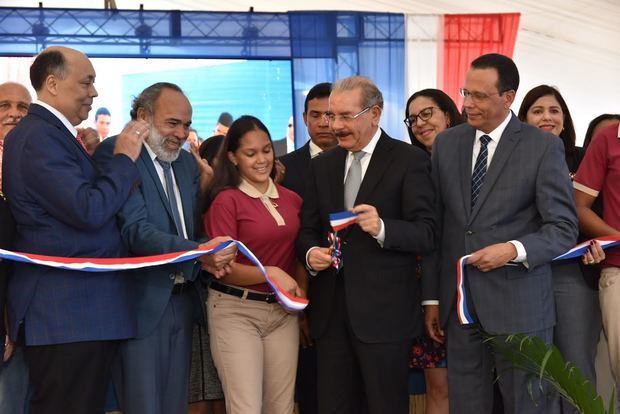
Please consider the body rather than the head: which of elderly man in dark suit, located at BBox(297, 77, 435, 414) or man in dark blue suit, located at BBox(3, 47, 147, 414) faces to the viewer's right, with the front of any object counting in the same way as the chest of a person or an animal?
the man in dark blue suit

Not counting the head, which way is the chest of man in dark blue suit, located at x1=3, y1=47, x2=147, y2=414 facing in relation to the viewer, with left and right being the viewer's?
facing to the right of the viewer

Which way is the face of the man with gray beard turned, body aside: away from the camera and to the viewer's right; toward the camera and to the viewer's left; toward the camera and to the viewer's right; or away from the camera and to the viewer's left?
toward the camera and to the viewer's right

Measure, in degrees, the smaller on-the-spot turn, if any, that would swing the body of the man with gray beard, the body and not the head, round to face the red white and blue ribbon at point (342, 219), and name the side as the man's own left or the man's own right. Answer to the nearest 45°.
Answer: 0° — they already face it

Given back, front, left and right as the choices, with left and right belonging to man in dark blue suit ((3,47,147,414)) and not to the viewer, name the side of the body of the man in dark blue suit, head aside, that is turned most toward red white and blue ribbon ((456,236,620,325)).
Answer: front

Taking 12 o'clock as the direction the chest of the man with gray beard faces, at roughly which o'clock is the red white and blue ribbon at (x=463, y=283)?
The red white and blue ribbon is roughly at 11 o'clock from the man with gray beard.

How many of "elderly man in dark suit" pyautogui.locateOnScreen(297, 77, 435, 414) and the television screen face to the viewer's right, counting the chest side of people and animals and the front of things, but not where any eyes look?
0

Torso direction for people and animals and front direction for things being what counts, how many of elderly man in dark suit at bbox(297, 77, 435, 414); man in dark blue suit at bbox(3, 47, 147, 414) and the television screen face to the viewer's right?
1

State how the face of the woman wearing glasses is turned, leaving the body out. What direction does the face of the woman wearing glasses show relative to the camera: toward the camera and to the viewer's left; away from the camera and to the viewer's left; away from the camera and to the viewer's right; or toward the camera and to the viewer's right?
toward the camera and to the viewer's left

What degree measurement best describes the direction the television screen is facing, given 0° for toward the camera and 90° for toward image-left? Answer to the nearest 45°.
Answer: approximately 0°

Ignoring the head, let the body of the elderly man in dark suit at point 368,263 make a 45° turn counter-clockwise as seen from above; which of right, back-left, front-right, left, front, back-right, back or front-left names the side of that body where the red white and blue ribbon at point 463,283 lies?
left
